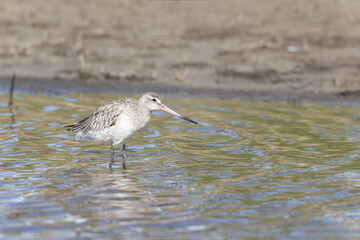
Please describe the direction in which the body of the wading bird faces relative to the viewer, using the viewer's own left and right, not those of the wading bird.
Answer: facing to the right of the viewer
